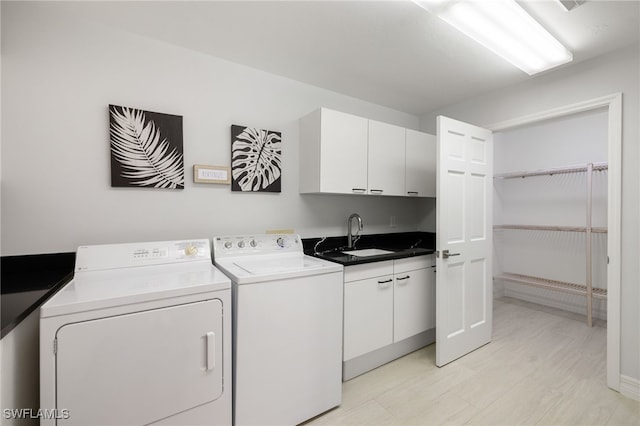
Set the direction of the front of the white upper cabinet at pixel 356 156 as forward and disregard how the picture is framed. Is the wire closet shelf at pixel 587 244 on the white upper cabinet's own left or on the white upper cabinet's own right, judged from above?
on the white upper cabinet's own left

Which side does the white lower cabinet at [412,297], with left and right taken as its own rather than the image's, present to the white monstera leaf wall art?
right

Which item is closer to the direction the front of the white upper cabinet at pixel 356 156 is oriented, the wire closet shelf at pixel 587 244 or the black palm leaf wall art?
the wire closet shelf

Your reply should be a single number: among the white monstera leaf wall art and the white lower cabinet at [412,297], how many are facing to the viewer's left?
0

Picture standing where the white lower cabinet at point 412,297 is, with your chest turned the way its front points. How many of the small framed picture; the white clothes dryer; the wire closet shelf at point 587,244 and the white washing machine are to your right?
3

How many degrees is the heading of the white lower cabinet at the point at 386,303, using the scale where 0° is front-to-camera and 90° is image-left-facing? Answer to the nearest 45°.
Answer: approximately 315°

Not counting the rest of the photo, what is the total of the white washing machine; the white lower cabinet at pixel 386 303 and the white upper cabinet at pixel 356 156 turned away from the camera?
0

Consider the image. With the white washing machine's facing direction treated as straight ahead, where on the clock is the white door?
The white door is roughly at 10 o'clock from the white washing machine.

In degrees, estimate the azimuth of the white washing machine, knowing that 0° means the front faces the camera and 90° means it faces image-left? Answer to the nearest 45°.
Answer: approximately 315°

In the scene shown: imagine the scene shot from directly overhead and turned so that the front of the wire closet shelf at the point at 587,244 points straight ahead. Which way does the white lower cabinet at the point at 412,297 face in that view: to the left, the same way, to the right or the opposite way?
to the left
